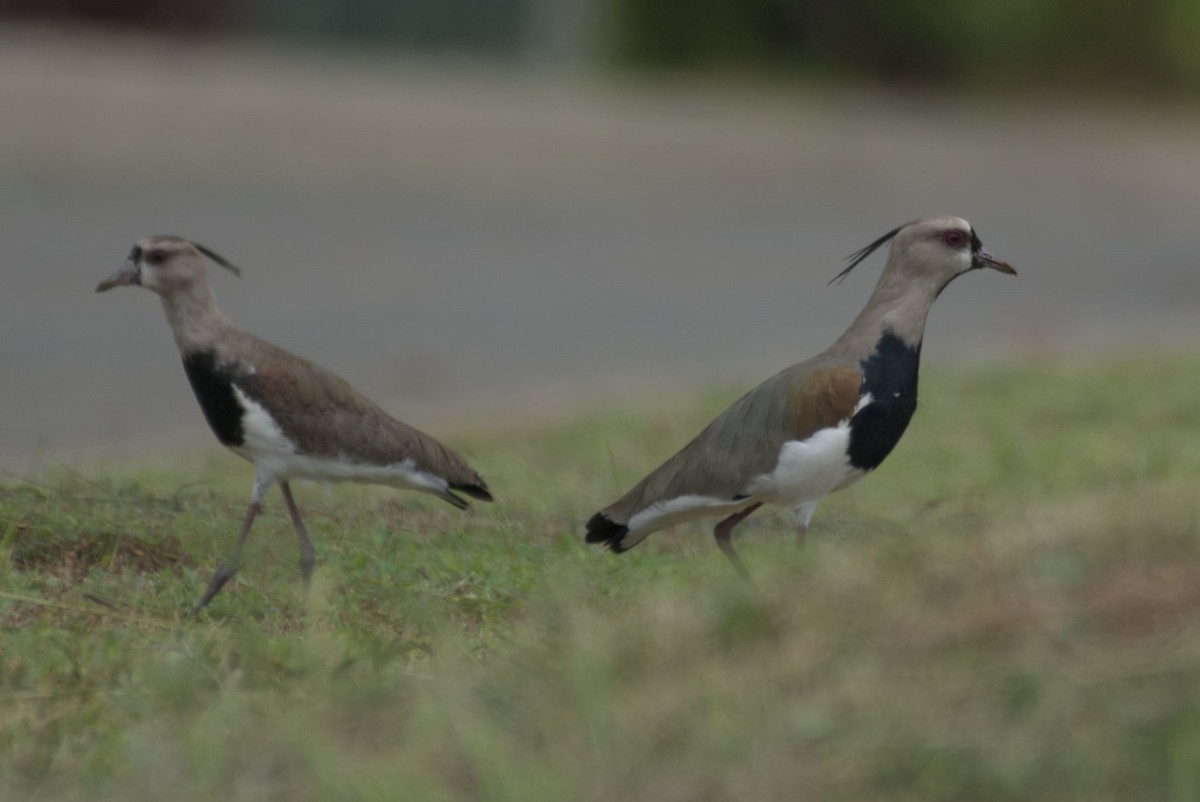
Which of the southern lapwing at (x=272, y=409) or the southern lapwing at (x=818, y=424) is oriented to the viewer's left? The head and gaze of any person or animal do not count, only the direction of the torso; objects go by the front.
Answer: the southern lapwing at (x=272, y=409)

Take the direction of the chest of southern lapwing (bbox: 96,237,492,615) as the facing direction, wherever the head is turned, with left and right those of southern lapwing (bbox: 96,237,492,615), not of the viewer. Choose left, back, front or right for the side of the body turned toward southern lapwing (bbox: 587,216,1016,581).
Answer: back

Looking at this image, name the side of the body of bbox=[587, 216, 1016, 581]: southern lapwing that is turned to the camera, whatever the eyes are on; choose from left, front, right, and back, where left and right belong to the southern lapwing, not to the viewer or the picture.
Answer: right

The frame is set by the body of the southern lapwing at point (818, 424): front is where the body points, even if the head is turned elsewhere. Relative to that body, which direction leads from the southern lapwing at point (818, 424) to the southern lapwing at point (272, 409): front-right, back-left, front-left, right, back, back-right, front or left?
back

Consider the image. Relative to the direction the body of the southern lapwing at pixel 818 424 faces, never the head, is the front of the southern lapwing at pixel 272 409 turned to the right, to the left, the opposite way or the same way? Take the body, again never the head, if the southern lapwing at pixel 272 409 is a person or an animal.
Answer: the opposite way

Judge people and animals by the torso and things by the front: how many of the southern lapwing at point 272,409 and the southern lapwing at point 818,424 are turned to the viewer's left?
1

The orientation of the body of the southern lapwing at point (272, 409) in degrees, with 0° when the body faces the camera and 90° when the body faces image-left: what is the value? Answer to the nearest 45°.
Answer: approximately 90°
